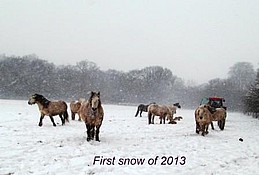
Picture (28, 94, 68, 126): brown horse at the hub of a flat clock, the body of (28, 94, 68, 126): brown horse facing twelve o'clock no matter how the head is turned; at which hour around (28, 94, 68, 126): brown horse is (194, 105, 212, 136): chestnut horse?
(194, 105, 212, 136): chestnut horse is roughly at 7 o'clock from (28, 94, 68, 126): brown horse.

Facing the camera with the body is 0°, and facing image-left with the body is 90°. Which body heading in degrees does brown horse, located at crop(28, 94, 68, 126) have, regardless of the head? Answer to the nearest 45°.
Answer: approximately 90°
